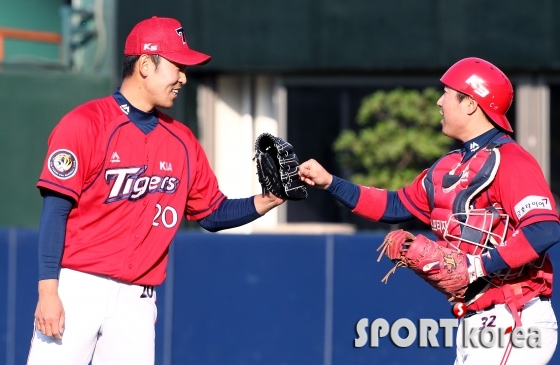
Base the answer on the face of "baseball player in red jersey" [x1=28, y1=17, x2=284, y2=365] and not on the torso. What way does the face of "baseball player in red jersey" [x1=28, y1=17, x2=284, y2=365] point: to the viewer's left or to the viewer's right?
to the viewer's right

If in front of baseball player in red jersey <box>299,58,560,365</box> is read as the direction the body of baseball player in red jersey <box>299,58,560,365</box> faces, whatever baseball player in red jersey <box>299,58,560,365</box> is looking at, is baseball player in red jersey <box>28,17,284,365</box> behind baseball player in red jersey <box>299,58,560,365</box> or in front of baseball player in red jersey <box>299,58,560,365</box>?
in front

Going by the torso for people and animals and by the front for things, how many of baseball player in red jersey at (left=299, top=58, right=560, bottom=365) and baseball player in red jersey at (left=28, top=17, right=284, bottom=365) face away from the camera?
0

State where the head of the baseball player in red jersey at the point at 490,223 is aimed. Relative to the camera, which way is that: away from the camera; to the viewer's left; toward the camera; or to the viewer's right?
to the viewer's left

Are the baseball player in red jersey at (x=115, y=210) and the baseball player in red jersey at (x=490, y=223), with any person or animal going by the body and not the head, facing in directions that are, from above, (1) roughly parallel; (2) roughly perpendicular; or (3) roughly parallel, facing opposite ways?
roughly perpendicular

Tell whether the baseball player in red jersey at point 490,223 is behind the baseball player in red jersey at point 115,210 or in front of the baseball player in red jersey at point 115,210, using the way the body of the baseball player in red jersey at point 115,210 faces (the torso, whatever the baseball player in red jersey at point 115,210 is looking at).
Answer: in front

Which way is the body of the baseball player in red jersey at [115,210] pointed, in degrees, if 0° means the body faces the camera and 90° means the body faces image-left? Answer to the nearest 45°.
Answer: approximately 315°

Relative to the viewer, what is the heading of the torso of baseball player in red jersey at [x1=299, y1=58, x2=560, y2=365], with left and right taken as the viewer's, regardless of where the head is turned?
facing the viewer and to the left of the viewer
